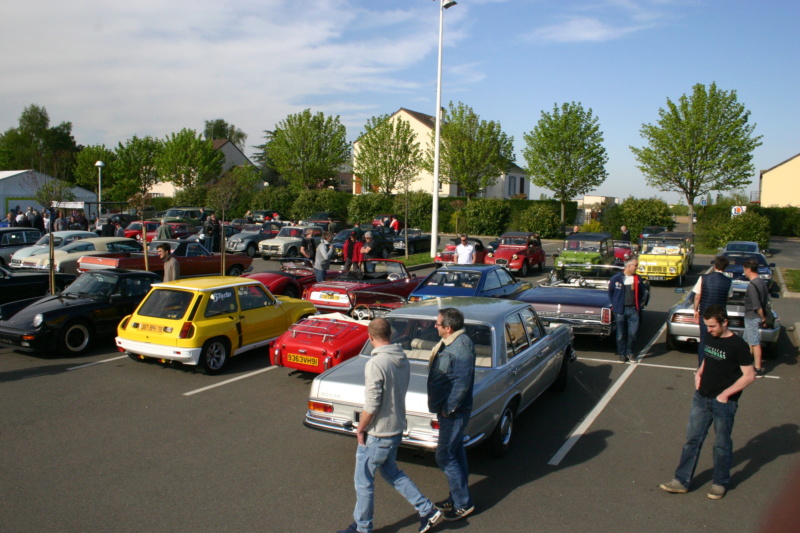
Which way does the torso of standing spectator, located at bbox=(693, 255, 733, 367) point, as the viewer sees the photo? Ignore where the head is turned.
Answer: away from the camera

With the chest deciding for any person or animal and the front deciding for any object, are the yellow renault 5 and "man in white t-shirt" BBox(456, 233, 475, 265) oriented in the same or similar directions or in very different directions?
very different directions

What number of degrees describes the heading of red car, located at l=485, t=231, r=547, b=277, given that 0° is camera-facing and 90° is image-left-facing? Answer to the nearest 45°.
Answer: approximately 45°

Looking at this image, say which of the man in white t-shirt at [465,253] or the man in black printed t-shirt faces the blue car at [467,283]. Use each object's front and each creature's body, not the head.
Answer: the man in white t-shirt

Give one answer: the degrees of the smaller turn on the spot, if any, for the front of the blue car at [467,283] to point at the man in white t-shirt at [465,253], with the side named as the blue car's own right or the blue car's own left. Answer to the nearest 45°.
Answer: approximately 45° to the blue car's own left

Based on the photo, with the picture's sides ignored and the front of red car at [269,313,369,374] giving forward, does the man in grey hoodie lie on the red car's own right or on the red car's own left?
on the red car's own right

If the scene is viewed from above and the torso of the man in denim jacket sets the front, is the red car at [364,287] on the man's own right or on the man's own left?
on the man's own right

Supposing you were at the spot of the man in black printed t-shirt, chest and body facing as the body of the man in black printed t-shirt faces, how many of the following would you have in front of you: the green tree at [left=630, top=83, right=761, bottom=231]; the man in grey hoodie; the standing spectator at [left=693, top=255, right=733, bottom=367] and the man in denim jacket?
2

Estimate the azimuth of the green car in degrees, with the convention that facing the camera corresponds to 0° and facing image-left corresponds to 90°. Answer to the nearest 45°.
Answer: approximately 45°

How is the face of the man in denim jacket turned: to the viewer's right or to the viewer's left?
to the viewer's left

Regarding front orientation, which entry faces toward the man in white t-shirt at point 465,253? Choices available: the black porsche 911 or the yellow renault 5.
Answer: the yellow renault 5
